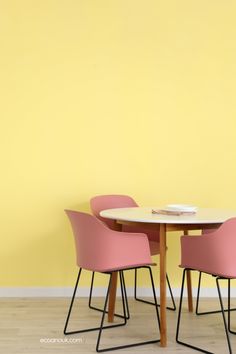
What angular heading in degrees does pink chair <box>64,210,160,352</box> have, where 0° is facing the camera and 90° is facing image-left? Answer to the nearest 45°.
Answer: approximately 225°

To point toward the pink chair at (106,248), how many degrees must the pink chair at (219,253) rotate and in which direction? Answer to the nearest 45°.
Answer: approximately 45° to its left

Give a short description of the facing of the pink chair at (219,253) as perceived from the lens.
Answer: facing away from the viewer and to the left of the viewer

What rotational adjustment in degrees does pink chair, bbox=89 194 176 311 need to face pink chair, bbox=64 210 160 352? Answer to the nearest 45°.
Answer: approximately 45° to its right

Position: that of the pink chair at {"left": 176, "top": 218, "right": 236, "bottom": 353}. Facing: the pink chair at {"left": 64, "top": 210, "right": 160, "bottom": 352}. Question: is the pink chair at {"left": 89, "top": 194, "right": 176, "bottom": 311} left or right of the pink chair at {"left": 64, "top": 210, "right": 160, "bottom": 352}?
right

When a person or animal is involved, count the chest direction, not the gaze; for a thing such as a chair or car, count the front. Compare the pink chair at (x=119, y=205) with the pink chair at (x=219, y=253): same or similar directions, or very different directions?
very different directions

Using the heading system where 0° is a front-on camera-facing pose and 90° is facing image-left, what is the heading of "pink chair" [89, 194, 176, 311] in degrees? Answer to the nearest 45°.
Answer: approximately 315°
